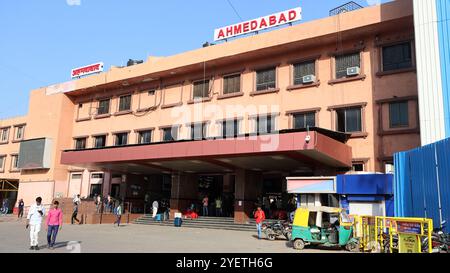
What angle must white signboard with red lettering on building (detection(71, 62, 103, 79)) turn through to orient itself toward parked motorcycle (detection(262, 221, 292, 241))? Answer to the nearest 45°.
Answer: approximately 90° to its left

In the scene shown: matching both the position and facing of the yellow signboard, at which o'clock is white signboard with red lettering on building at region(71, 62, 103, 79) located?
The white signboard with red lettering on building is roughly at 4 o'clock from the yellow signboard.

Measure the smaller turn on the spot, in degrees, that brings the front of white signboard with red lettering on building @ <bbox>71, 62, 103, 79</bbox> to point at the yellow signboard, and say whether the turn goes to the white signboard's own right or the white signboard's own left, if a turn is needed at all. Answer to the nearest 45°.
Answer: approximately 45° to the white signboard's own left

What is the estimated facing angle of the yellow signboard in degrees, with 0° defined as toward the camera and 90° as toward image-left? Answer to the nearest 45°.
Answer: approximately 0°

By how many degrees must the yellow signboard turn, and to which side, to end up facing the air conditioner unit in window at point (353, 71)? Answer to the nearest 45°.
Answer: approximately 180°

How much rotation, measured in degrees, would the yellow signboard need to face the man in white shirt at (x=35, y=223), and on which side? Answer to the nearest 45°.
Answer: approximately 90° to its right

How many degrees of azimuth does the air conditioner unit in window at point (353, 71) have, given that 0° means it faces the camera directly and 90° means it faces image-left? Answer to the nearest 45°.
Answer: approximately 45°

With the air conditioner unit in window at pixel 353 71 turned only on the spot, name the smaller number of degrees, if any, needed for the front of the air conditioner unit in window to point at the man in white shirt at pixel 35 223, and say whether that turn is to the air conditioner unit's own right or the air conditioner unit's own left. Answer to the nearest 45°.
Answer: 0° — it already faces them

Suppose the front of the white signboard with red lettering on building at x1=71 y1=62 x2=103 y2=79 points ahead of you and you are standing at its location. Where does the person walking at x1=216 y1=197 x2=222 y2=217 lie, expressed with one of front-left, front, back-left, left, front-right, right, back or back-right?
left

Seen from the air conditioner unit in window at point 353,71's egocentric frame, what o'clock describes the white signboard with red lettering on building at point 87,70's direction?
The white signboard with red lettering on building is roughly at 2 o'clock from the air conditioner unit in window.

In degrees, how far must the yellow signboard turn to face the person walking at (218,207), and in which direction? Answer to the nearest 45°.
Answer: approximately 135° to its right
